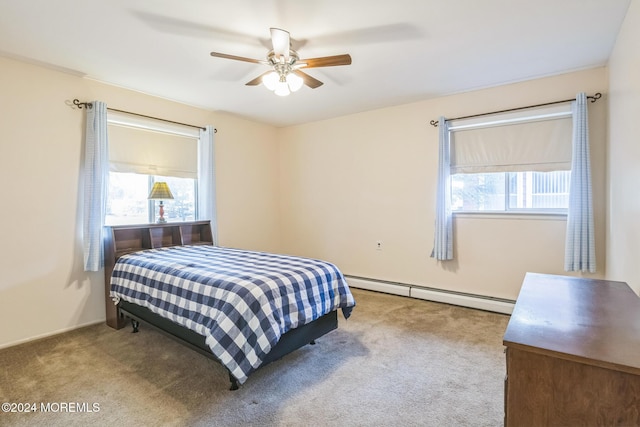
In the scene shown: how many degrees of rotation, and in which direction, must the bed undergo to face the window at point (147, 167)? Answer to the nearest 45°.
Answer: approximately 180°

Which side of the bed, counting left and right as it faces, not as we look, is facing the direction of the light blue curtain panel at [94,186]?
back

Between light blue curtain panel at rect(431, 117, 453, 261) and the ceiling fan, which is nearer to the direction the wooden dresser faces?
the ceiling fan

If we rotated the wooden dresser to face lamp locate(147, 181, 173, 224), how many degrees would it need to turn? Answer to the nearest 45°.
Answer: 0° — it already faces it

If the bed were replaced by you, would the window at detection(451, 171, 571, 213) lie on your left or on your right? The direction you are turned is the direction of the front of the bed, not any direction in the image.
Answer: on your left

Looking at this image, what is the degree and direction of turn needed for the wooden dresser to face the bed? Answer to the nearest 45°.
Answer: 0° — it already faces it

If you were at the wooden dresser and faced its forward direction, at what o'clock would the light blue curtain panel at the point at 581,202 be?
The light blue curtain panel is roughly at 3 o'clock from the wooden dresser.

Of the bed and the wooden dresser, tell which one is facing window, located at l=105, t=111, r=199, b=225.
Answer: the wooden dresser

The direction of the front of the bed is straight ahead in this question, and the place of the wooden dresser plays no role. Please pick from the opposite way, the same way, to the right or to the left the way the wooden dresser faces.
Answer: the opposite way

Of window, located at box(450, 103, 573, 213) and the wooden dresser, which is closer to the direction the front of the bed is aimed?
the wooden dresser

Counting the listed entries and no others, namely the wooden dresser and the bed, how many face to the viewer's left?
1

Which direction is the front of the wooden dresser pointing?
to the viewer's left

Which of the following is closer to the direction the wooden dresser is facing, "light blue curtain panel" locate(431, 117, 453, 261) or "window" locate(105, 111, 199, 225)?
the window

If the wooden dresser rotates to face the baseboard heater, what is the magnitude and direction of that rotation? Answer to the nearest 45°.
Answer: approximately 45° to its right

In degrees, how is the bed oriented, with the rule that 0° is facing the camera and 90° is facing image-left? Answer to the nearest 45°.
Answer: approximately 315°

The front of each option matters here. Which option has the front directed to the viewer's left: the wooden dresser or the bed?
the wooden dresser

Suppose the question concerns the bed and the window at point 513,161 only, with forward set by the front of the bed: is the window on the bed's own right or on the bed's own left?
on the bed's own left
